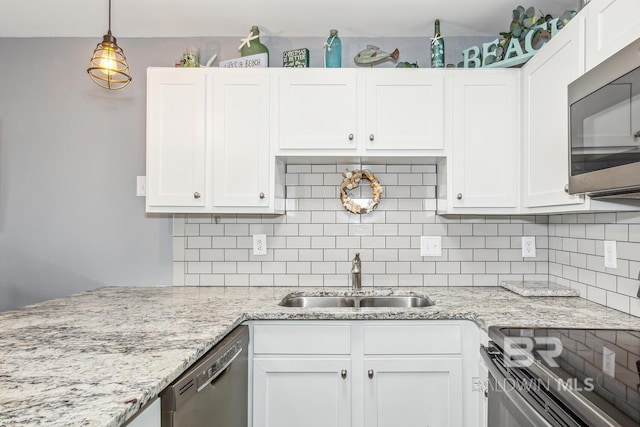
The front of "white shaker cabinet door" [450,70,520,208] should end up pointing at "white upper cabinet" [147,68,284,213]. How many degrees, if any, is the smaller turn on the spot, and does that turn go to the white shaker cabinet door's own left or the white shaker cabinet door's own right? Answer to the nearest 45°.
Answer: approximately 90° to the white shaker cabinet door's own right

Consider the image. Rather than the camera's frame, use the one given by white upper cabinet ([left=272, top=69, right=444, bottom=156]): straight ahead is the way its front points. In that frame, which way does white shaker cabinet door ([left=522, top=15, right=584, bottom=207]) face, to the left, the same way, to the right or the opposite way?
to the right

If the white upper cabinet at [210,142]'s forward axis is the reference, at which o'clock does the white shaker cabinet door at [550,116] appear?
The white shaker cabinet door is roughly at 10 o'clock from the white upper cabinet.

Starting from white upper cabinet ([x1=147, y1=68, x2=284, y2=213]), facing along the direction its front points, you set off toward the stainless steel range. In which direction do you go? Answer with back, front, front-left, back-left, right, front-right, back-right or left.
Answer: front-left

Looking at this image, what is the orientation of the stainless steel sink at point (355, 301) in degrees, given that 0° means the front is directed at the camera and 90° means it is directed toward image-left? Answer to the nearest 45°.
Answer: approximately 0°

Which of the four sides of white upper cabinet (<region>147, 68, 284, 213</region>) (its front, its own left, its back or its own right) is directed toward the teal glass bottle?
left
